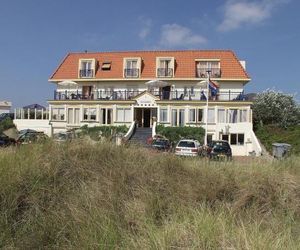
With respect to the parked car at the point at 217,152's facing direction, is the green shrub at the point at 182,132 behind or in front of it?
in front

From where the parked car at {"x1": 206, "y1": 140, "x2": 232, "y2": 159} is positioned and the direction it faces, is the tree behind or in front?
in front

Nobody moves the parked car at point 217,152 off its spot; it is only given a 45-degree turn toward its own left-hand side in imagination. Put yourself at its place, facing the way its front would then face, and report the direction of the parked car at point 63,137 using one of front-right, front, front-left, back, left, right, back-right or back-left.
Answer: left

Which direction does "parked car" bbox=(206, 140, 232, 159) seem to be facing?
away from the camera
